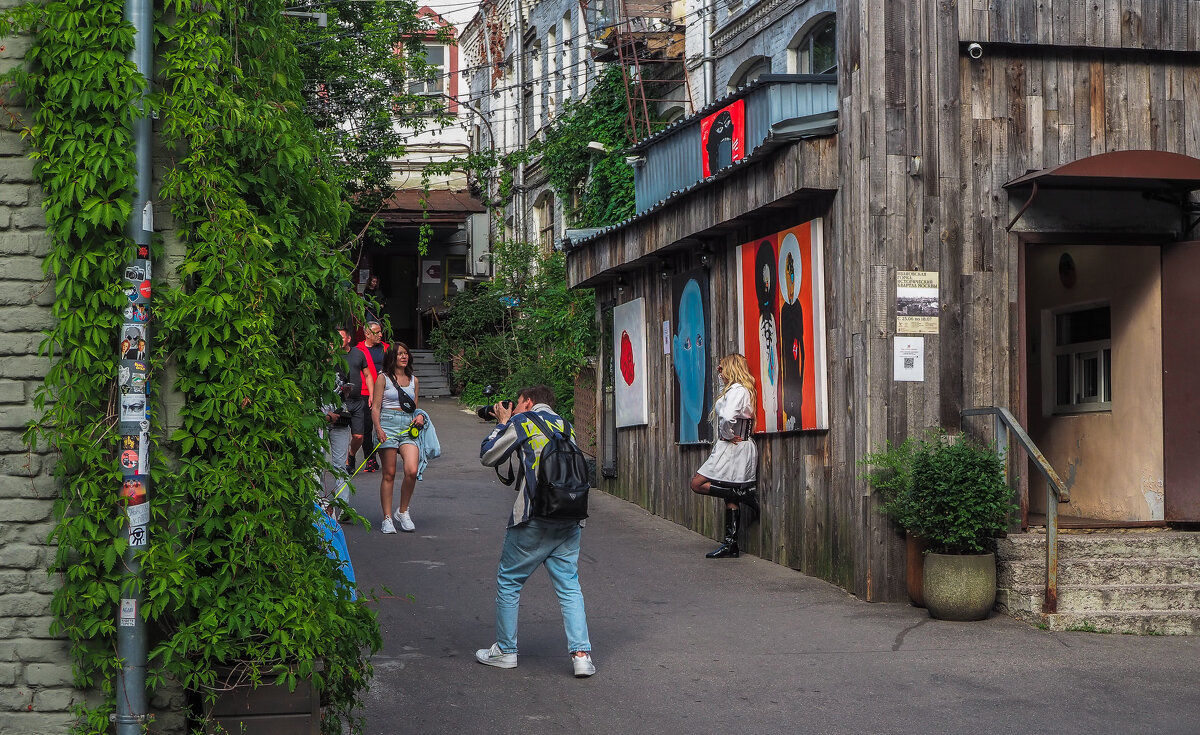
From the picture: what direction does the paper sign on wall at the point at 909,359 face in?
toward the camera

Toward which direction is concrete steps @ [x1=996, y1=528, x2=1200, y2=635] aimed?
toward the camera

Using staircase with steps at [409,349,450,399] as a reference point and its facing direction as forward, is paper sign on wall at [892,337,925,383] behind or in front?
in front

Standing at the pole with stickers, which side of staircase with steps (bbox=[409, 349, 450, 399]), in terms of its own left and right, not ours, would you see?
front

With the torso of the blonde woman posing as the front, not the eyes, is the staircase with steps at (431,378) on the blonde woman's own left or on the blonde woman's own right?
on the blonde woman's own right

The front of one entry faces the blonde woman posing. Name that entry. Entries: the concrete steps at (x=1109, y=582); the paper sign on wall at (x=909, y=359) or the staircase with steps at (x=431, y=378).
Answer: the staircase with steps

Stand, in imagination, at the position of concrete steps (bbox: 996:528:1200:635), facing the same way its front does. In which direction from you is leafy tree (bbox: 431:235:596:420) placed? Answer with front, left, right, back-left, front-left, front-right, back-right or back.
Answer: back-right

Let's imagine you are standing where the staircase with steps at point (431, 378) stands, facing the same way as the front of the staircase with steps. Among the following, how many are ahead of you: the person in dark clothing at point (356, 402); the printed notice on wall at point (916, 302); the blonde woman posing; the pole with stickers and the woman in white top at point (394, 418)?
5

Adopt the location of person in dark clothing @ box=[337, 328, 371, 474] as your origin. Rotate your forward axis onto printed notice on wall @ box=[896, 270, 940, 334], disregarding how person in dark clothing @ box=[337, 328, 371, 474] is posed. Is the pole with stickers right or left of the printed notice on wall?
right

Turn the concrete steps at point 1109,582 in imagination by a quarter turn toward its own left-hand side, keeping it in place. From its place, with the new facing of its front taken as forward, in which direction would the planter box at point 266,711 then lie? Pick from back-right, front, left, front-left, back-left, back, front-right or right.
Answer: back-right

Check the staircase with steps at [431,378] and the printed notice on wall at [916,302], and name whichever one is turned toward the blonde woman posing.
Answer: the staircase with steps

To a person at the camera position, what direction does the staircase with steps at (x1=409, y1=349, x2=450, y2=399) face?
facing the viewer

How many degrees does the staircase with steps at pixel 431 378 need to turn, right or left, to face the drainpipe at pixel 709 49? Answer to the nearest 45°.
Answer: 0° — it already faces it

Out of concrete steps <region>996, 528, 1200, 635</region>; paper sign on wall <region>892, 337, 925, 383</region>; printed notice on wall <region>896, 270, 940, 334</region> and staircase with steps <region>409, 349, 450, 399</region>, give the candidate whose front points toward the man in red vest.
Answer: the staircase with steps
